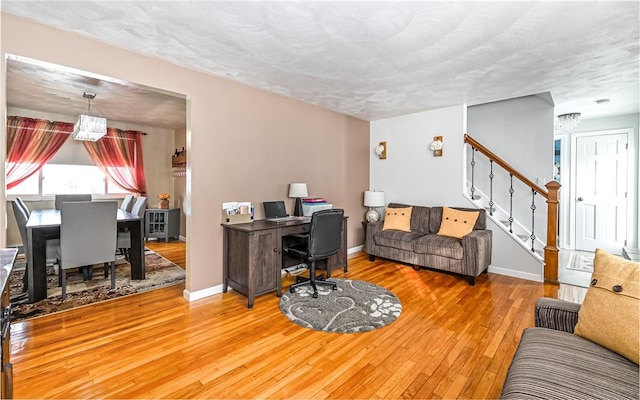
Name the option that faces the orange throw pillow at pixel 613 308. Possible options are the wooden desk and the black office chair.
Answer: the wooden desk

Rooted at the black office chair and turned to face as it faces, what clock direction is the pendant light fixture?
The pendant light fixture is roughly at 11 o'clock from the black office chair.

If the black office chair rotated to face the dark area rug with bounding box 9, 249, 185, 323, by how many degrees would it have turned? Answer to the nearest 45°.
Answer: approximately 45° to its left

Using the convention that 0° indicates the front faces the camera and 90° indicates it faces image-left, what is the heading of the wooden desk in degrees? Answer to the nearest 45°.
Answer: approximately 315°

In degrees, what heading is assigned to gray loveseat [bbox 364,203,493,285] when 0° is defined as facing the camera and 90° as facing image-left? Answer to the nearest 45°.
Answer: approximately 45°
